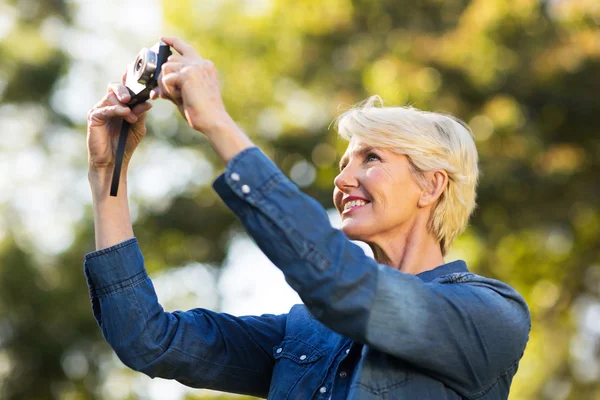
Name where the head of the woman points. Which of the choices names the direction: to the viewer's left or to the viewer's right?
to the viewer's left

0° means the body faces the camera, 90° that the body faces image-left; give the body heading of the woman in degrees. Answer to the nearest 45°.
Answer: approximately 45°
